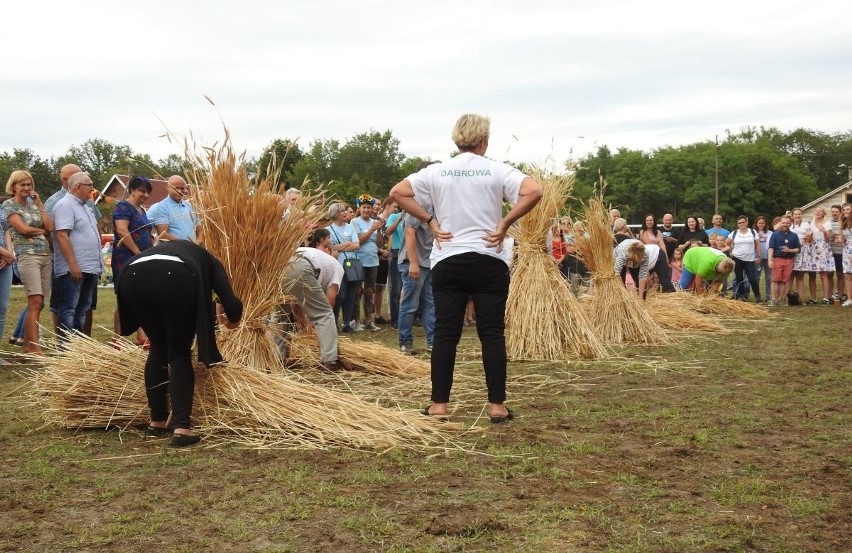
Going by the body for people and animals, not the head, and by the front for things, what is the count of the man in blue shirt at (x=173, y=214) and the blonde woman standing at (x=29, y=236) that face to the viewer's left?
0

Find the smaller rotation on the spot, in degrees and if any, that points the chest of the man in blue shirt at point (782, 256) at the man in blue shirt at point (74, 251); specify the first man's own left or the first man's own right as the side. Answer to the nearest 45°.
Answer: approximately 45° to the first man's own right

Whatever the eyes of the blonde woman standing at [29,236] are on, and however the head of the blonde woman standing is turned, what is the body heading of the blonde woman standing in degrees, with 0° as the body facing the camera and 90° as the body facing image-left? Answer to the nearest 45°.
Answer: approximately 315°

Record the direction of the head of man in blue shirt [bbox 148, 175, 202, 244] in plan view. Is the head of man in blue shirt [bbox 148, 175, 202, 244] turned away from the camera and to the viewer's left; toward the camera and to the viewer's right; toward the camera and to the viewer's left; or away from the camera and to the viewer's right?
toward the camera and to the viewer's right

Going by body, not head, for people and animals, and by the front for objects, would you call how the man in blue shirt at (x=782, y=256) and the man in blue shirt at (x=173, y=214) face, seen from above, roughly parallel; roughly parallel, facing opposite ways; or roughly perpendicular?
roughly perpendicular

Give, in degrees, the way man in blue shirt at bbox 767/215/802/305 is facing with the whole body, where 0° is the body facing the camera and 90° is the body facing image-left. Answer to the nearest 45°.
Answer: approximately 0°

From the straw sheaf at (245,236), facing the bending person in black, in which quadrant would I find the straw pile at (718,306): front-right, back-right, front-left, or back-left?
back-left
